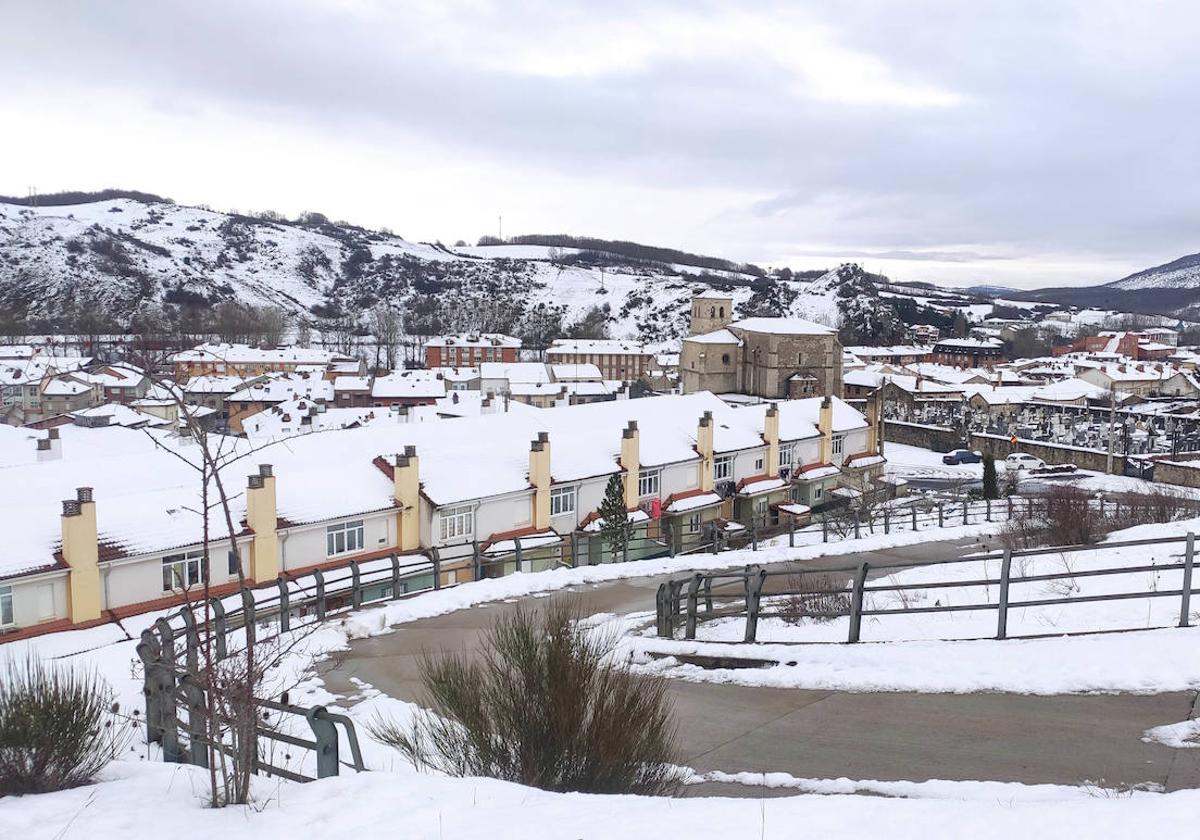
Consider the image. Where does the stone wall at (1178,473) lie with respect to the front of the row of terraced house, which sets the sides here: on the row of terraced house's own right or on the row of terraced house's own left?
on the row of terraced house's own left

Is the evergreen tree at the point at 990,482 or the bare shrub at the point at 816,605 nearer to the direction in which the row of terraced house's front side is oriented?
the bare shrub

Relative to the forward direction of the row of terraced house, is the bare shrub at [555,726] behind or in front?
in front

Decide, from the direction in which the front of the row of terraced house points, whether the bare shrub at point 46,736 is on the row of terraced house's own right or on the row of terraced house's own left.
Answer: on the row of terraced house's own right

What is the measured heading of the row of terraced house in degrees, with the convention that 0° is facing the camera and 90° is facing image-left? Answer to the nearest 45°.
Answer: approximately 315°

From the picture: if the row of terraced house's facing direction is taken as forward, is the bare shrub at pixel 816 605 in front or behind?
in front
